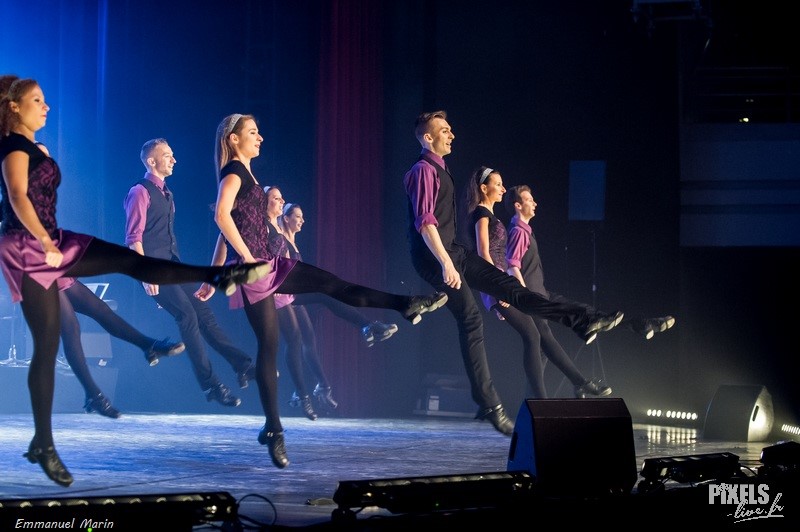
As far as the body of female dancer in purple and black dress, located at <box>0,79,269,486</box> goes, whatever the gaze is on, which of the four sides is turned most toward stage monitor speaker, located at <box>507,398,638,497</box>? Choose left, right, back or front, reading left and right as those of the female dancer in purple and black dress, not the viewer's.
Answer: front

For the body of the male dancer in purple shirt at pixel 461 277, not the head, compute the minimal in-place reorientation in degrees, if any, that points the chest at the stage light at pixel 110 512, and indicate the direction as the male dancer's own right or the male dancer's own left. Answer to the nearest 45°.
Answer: approximately 90° to the male dancer's own right

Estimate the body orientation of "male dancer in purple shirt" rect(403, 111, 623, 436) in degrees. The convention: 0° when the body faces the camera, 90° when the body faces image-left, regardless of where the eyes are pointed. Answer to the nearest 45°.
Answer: approximately 270°

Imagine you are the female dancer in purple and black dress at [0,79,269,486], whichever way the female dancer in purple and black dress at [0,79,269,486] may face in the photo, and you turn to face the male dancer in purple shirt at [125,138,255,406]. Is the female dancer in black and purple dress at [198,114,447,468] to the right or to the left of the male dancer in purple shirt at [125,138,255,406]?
right

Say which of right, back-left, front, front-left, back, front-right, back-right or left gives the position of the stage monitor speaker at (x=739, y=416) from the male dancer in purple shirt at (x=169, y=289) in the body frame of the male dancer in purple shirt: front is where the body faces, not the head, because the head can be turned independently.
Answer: front-left

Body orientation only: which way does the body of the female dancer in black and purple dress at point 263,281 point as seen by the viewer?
to the viewer's right

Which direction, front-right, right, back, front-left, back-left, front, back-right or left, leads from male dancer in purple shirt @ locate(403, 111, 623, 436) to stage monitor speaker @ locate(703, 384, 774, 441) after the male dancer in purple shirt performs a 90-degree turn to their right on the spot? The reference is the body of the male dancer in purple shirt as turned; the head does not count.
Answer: back-left

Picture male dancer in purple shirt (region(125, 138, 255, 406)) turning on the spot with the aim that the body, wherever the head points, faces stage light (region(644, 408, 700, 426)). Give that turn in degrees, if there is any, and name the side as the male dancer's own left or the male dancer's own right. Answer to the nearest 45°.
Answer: approximately 45° to the male dancer's own left

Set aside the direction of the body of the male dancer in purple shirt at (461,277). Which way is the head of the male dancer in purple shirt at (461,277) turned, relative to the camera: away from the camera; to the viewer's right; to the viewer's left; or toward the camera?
to the viewer's right

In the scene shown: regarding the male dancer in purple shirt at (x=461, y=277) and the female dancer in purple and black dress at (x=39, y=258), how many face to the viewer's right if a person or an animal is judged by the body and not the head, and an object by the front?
2

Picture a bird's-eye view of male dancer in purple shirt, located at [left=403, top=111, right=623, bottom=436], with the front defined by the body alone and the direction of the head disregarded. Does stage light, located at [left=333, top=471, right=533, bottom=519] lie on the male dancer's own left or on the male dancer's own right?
on the male dancer's own right

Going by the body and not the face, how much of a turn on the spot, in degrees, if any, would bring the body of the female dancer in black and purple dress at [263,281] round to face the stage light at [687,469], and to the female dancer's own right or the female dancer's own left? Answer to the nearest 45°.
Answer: approximately 45° to the female dancer's own right

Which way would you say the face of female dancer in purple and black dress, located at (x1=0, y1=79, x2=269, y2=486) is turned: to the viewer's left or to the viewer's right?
to the viewer's right

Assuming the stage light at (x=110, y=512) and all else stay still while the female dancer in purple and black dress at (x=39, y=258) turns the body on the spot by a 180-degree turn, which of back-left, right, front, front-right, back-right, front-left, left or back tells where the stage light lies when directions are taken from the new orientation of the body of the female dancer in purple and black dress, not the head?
left

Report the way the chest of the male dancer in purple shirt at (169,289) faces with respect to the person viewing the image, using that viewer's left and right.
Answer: facing the viewer and to the right of the viewer

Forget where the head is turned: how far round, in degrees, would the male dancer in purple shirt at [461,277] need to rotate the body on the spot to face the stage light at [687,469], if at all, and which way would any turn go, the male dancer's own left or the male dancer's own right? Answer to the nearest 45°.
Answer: approximately 45° to the male dancer's own right

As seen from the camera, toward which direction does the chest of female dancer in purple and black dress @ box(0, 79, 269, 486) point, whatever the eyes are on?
to the viewer's right

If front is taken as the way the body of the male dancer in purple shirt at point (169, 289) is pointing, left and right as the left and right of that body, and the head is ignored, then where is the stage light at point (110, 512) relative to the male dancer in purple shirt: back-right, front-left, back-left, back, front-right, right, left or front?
front-right
